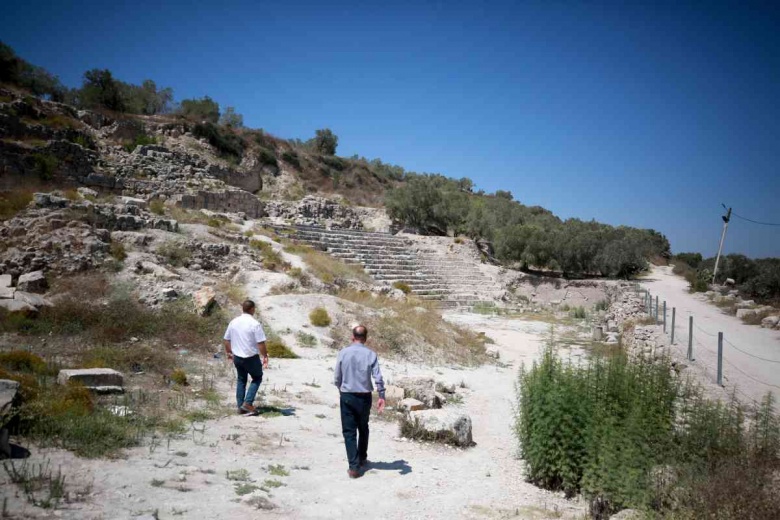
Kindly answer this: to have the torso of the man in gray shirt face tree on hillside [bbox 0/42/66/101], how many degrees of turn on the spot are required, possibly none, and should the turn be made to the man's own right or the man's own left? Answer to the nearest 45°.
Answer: approximately 45° to the man's own left

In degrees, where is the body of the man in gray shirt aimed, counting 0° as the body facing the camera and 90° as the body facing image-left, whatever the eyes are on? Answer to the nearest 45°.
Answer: approximately 180°

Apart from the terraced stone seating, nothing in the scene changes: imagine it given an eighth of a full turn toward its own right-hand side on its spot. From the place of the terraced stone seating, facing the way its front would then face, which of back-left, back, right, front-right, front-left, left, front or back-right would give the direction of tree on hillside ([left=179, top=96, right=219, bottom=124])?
right

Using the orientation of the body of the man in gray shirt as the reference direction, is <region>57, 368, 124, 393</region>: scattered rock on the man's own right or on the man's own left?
on the man's own left

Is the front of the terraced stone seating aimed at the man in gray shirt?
yes

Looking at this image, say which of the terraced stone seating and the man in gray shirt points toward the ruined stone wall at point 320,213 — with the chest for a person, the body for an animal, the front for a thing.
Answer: the man in gray shirt

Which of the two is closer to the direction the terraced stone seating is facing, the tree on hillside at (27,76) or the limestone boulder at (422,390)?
the limestone boulder

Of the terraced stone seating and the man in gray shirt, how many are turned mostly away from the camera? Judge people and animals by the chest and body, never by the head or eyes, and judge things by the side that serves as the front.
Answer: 1

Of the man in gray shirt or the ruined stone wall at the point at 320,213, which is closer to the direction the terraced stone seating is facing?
the man in gray shirt

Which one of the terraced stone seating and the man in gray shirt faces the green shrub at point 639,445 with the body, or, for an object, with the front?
the terraced stone seating

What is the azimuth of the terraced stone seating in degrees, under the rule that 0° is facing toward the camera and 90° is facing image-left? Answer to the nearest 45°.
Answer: approximately 0°

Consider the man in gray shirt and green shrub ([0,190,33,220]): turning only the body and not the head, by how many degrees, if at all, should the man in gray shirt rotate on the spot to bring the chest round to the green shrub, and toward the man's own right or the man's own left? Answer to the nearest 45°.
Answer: approximately 45° to the man's own left

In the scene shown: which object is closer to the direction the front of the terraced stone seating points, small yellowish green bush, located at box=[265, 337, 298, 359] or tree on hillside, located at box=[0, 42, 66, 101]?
the small yellowish green bush

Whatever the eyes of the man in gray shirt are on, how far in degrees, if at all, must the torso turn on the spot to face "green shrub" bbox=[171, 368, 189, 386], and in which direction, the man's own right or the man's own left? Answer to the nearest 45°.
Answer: approximately 45° to the man's own left

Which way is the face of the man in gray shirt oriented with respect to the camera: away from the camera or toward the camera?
away from the camera
